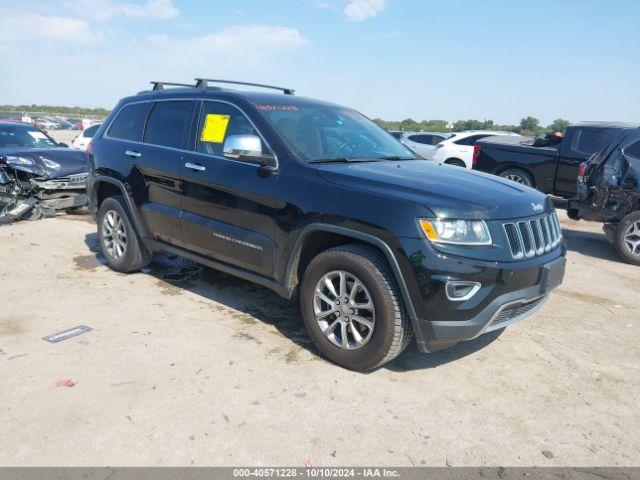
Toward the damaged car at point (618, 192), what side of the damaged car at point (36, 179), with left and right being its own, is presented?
front

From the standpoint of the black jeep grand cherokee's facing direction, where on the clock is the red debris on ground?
The red debris on ground is roughly at 4 o'clock from the black jeep grand cherokee.

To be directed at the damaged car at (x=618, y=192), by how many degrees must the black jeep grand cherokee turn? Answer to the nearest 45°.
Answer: approximately 90° to its left

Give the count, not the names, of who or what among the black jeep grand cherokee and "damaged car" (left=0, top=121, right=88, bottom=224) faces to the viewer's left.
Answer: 0

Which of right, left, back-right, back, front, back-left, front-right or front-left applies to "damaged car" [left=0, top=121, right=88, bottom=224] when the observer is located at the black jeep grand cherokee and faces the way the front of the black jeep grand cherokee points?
back

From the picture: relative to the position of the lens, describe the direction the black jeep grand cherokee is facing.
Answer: facing the viewer and to the right of the viewer

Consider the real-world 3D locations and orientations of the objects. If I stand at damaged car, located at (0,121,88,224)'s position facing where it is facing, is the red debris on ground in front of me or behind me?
in front
